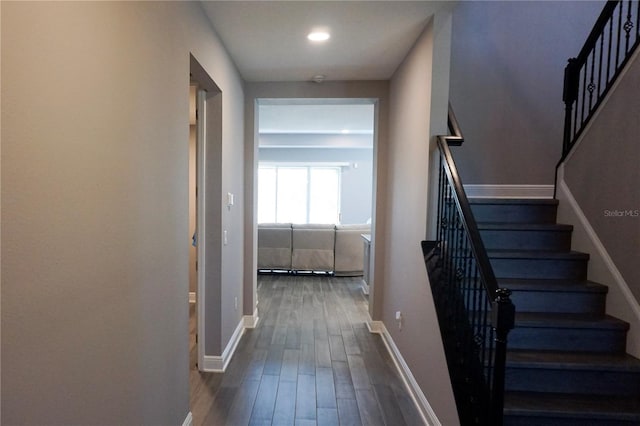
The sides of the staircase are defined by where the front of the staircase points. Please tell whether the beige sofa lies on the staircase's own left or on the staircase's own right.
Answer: on the staircase's own right

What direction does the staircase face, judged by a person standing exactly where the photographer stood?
facing the viewer

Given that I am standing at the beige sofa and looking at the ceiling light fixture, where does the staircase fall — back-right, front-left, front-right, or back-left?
front-left
